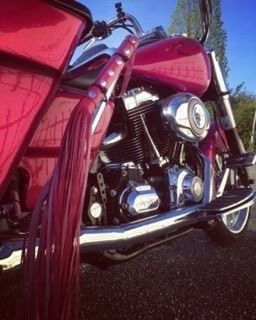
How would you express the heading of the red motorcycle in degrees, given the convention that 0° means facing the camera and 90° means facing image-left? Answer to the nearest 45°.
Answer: approximately 225°
